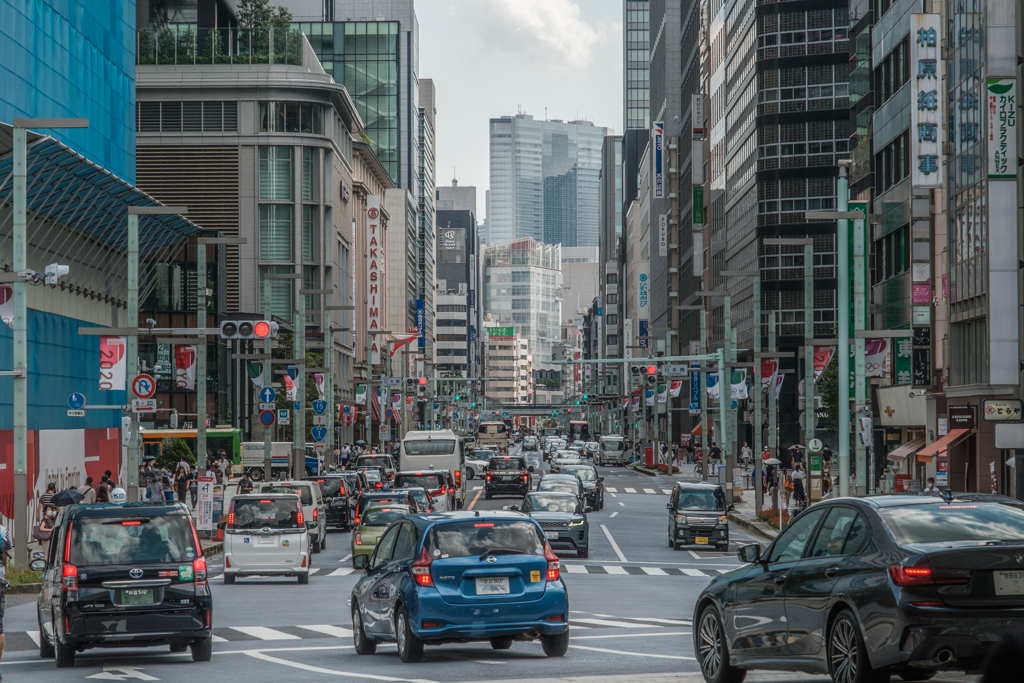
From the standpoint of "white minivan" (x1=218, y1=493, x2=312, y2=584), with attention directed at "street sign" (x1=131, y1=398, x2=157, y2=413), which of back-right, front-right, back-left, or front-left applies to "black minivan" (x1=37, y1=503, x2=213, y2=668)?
back-left

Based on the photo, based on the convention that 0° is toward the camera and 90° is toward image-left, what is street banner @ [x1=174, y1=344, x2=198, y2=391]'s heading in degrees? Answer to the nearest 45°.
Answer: approximately 0°

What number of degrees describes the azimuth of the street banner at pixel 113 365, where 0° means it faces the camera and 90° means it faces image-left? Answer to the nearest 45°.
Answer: approximately 0°

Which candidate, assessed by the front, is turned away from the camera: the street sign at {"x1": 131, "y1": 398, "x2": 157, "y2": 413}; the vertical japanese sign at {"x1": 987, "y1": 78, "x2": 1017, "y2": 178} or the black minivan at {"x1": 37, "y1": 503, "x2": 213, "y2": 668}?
the black minivan

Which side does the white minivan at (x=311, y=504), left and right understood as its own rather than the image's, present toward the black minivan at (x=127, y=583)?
back

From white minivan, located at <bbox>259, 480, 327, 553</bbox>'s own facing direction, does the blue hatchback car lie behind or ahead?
behind

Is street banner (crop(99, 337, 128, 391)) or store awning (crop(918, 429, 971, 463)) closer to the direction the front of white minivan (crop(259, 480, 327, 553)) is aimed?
the store awning

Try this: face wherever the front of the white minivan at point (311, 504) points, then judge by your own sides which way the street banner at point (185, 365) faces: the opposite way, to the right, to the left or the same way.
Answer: the opposite way

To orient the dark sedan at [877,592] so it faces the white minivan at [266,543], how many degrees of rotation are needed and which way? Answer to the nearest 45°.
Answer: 0° — it already faces it

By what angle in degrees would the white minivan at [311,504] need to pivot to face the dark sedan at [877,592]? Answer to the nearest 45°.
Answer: approximately 180°

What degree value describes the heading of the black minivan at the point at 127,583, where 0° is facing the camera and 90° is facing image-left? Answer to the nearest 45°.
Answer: approximately 180°

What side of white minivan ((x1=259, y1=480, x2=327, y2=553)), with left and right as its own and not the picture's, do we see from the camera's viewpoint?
back

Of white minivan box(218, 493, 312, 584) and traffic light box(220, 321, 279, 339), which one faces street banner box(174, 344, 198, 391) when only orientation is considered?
the white minivan
